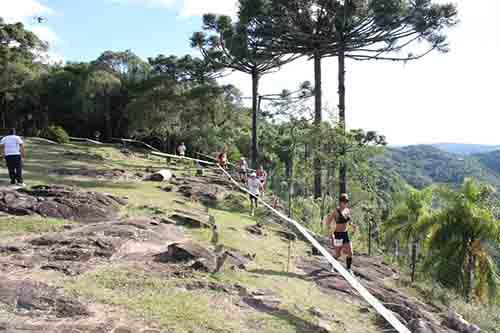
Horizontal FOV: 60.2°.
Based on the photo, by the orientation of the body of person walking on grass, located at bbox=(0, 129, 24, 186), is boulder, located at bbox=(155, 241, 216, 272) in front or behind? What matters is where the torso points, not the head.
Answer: behind

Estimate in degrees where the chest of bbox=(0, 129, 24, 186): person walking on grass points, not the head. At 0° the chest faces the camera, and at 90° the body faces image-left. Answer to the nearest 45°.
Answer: approximately 180°

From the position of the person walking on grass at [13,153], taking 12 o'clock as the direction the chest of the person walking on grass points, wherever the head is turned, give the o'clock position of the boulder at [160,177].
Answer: The boulder is roughly at 2 o'clock from the person walking on grass.

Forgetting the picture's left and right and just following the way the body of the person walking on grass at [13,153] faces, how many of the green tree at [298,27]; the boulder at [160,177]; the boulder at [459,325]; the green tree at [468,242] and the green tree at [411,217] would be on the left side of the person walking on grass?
0

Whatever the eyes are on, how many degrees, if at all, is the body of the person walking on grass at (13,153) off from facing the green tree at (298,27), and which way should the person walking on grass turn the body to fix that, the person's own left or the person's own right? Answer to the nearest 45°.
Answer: approximately 45° to the person's own right

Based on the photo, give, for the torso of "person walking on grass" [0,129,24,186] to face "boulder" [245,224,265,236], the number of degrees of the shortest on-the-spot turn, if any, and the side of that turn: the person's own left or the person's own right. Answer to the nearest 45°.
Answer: approximately 135° to the person's own right

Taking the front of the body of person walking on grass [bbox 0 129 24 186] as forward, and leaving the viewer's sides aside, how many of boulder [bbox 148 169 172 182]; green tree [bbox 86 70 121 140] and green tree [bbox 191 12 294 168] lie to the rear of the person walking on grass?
0

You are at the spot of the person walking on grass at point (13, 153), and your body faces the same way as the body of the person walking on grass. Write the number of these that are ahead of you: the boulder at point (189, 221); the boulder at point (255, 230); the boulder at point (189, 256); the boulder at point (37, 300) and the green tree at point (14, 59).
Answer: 1

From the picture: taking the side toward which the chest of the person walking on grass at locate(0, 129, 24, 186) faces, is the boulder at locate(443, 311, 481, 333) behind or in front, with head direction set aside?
behind

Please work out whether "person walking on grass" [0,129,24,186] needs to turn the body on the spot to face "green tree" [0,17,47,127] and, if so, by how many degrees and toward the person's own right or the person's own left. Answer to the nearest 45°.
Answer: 0° — they already face it

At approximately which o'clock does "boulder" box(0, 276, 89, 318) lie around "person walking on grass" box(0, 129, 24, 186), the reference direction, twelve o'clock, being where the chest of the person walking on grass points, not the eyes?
The boulder is roughly at 6 o'clock from the person walking on grass.
